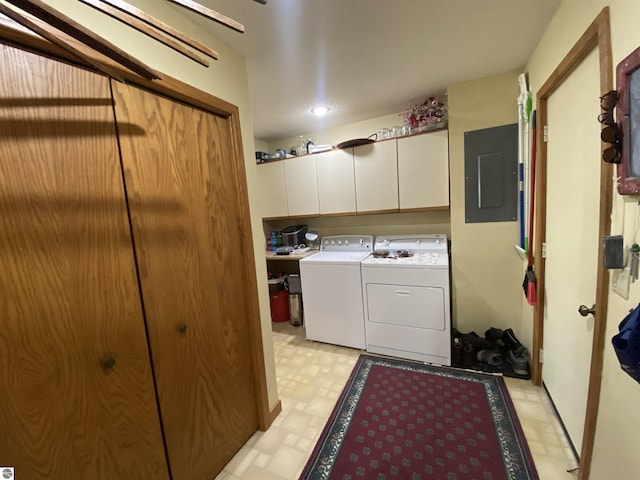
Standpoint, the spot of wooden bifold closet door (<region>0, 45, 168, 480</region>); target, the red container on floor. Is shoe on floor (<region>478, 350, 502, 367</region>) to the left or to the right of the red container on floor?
right

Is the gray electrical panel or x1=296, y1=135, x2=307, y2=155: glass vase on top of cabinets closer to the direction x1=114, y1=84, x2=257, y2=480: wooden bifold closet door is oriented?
the gray electrical panel

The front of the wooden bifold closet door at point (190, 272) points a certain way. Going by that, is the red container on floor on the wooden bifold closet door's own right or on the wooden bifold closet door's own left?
on the wooden bifold closet door's own left

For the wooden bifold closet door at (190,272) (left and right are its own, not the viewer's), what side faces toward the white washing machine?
left

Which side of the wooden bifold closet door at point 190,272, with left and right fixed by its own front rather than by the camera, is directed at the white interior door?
front

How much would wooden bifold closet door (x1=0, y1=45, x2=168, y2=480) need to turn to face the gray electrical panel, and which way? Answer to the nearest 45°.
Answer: approximately 45° to its left

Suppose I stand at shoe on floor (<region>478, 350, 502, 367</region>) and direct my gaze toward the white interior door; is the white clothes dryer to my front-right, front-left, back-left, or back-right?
back-right

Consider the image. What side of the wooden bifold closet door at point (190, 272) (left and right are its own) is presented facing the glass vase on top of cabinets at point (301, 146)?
left

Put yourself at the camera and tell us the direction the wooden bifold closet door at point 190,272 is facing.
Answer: facing the viewer and to the right of the viewer

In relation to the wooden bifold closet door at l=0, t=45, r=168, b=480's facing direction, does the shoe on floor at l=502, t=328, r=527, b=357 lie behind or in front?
in front

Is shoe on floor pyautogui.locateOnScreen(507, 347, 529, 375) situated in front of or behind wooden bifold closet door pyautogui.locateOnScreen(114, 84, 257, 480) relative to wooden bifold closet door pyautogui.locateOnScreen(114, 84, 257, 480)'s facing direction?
in front

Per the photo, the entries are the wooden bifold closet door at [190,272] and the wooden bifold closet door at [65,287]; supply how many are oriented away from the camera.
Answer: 0

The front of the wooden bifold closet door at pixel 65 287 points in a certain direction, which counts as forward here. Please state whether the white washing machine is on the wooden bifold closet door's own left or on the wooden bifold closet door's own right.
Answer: on the wooden bifold closet door's own left

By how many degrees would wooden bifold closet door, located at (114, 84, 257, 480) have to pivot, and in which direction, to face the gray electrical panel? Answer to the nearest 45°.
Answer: approximately 45° to its left
